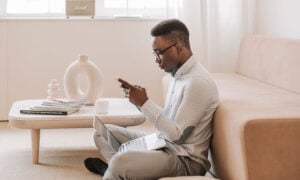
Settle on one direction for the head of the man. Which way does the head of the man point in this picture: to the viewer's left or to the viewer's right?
to the viewer's left

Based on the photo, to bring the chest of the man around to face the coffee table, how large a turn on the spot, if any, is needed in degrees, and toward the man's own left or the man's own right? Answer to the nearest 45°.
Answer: approximately 45° to the man's own right

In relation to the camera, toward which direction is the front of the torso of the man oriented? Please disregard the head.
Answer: to the viewer's left
